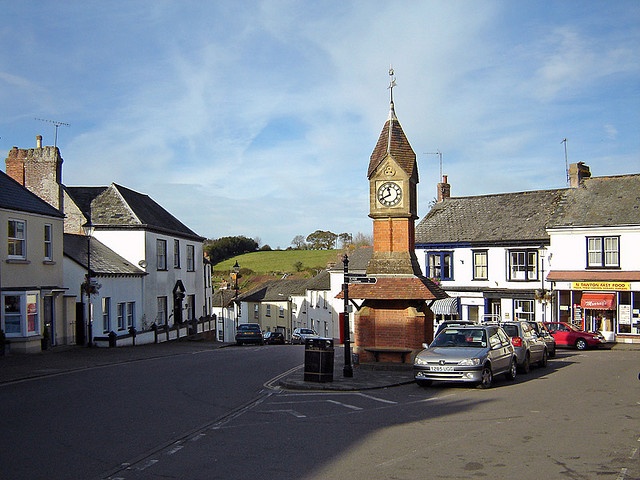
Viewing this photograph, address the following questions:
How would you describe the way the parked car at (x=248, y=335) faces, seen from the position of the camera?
facing away from the viewer

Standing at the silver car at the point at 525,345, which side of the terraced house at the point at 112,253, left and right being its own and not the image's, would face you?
front

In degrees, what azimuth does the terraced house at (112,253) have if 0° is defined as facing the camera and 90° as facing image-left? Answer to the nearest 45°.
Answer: approximately 315°

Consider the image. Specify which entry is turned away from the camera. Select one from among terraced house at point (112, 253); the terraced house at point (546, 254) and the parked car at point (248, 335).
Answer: the parked car

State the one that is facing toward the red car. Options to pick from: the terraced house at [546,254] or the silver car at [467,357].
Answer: the terraced house

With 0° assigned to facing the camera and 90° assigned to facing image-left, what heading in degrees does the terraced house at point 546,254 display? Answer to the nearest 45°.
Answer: approximately 0°

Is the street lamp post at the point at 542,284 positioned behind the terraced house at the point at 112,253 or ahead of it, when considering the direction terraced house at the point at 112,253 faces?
ahead

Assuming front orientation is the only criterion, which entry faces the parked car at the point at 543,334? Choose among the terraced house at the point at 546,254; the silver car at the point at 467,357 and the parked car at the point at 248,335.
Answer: the terraced house

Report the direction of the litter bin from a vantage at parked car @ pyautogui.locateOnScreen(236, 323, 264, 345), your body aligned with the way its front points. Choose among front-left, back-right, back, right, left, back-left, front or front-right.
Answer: back

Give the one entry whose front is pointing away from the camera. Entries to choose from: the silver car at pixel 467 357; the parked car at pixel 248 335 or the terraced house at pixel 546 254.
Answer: the parked car
